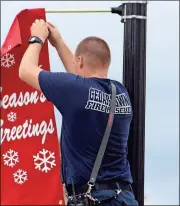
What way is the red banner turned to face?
toward the camera

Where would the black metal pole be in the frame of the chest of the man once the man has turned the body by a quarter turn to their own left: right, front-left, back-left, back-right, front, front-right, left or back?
back

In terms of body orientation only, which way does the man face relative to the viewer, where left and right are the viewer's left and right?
facing away from the viewer and to the left of the viewer

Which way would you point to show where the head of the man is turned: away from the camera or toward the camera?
away from the camera
